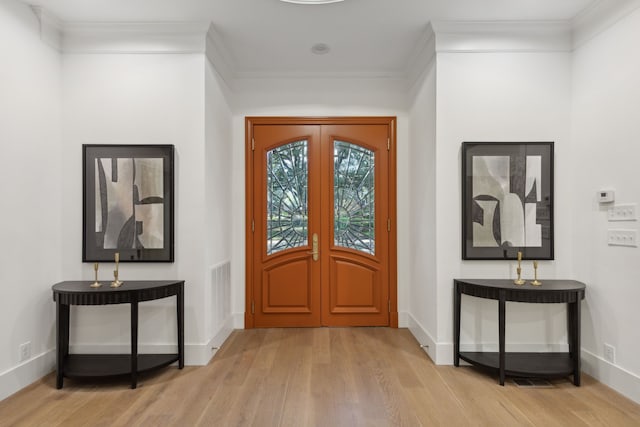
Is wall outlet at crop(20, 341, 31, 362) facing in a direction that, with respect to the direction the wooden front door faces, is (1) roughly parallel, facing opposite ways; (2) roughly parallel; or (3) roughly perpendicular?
roughly perpendicular

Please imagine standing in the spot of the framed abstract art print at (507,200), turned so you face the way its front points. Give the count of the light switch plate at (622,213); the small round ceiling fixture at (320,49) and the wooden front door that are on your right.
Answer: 2

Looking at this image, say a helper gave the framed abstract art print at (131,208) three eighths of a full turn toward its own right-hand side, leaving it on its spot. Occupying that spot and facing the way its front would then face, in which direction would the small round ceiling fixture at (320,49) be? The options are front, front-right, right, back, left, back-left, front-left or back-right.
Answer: back-right

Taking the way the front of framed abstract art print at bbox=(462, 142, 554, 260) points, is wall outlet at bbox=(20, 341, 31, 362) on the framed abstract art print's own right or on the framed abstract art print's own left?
on the framed abstract art print's own right

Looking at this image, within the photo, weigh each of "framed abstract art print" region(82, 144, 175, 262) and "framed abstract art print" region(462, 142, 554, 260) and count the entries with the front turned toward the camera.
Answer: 2

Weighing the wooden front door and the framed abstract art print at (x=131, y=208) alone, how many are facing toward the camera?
2

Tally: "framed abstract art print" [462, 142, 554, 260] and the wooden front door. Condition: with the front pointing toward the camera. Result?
2

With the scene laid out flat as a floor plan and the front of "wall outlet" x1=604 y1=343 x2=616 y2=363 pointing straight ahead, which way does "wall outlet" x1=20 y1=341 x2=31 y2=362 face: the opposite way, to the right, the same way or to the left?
the opposite way

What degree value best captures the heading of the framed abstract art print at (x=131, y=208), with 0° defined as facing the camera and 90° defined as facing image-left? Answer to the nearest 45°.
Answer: approximately 0°

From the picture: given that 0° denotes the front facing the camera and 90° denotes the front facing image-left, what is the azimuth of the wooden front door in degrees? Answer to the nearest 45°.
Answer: approximately 0°

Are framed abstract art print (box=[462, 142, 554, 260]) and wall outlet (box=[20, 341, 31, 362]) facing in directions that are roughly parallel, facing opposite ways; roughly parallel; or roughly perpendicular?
roughly perpendicular
